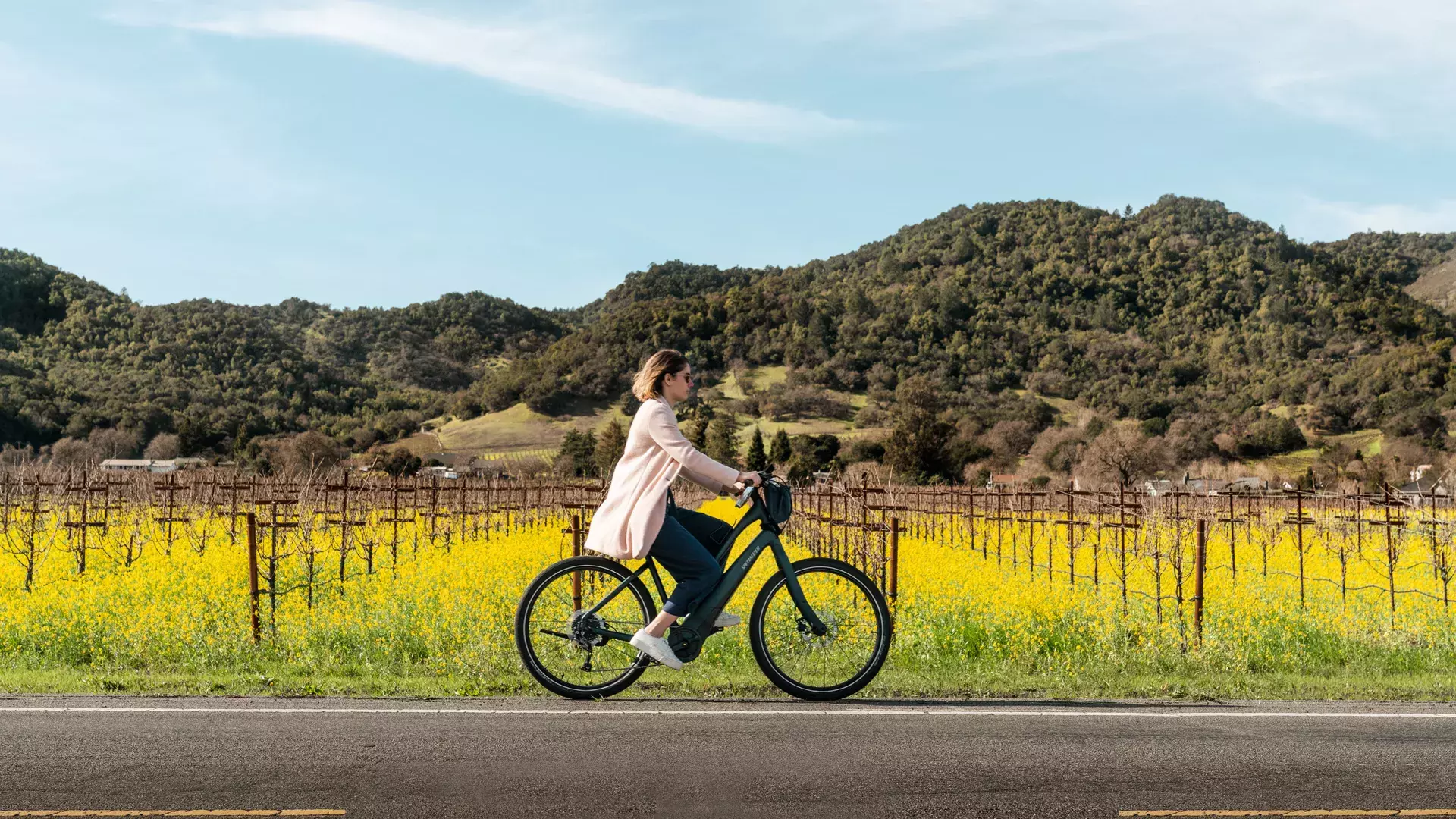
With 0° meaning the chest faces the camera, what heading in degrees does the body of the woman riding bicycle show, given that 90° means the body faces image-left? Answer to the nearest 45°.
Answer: approximately 270°

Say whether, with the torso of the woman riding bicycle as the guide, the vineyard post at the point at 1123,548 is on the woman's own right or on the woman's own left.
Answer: on the woman's own left

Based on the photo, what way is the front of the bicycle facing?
to the viewer's right

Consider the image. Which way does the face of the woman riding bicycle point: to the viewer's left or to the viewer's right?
to the viewer's right

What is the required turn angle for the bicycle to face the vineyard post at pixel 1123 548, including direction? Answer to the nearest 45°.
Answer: approximately 45° to its left
